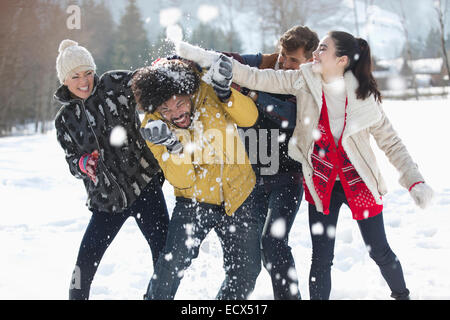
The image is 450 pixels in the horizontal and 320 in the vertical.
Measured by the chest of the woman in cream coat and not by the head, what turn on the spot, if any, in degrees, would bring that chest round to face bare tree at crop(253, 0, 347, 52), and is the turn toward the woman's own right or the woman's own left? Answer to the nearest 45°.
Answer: approximately 135° to the woman's own right

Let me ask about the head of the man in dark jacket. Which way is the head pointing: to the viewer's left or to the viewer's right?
to the viewer's left

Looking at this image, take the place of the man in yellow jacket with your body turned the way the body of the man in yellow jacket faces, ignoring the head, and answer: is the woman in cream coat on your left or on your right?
on your left

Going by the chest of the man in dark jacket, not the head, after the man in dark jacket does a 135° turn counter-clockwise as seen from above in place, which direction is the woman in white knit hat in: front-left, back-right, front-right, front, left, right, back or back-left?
back

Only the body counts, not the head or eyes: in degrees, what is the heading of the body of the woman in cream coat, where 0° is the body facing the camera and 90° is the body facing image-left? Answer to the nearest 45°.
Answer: approximately 45°

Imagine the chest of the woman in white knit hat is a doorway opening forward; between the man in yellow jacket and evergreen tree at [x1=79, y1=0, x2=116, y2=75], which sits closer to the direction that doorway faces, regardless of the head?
the man in yellow jacket

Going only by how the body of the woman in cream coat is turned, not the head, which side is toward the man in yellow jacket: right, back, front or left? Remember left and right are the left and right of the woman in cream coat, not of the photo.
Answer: right

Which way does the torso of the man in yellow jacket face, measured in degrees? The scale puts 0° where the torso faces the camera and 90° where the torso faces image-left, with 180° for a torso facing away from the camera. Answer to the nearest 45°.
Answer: approximately 0°

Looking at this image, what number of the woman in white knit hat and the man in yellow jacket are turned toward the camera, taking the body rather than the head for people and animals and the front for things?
2

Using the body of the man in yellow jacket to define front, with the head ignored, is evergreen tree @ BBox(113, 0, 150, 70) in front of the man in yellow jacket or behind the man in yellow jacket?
behind

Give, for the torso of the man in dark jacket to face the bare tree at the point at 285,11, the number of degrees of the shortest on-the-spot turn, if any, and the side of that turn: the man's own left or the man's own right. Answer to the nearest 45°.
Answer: approximately 135° to the man's own right

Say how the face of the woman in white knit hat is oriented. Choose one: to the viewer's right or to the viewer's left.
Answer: to the viewer's right
